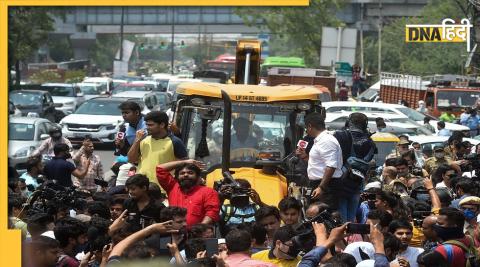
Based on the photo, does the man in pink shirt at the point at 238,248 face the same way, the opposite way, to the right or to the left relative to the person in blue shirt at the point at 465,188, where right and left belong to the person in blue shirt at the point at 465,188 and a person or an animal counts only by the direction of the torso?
to the right

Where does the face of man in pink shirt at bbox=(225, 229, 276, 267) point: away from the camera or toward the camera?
away from the camera

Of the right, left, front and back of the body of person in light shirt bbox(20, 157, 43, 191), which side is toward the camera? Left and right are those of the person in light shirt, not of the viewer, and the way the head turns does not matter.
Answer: right

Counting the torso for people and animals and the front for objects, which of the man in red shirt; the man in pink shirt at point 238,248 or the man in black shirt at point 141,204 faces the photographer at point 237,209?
the man in pink shirt at point 238,248

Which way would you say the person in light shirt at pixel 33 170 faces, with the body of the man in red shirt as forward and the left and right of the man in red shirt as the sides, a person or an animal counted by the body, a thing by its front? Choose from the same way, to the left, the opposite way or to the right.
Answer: to the left

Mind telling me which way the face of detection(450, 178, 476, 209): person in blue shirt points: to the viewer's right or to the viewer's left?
to the viewer's left

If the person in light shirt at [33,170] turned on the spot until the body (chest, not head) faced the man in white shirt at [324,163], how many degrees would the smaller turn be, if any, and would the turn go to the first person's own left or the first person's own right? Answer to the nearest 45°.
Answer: approximately 45° to the first person's own right

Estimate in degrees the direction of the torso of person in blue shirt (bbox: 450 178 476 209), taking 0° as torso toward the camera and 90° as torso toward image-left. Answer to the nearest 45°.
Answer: approximately 90°

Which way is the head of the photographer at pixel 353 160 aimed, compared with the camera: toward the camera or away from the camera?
away from the camera
